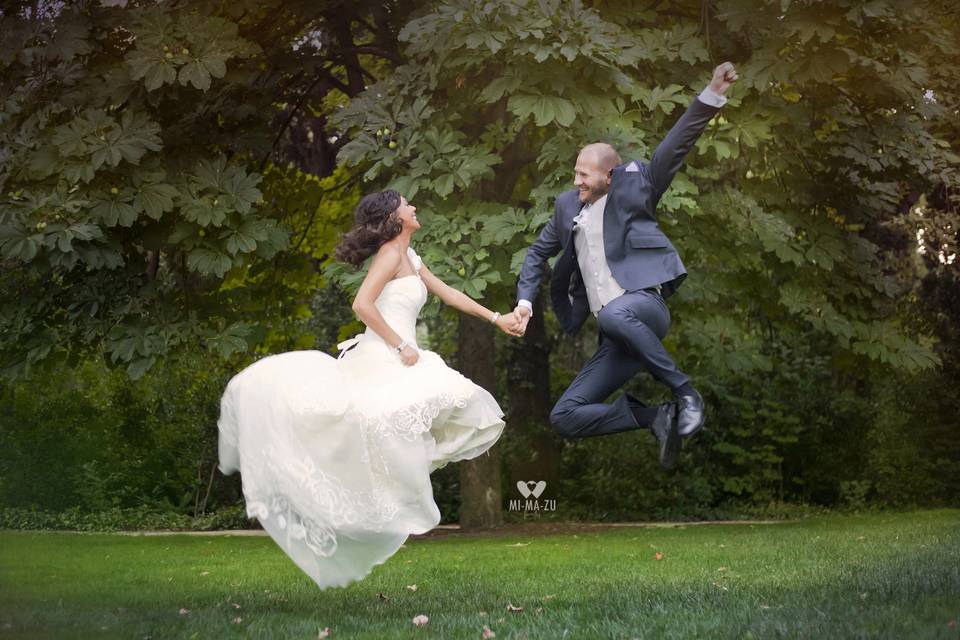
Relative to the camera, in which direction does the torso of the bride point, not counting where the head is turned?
to the viewer's right

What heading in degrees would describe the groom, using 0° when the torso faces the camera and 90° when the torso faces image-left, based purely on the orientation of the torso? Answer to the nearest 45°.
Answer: approximately 45°

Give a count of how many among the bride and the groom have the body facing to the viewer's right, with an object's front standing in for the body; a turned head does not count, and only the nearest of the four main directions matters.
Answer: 1

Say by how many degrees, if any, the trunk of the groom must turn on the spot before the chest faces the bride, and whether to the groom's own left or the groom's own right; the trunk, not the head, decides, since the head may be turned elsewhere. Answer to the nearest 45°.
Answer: approximately 45° to the groom's own right

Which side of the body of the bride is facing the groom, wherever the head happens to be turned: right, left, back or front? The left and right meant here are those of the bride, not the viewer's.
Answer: front

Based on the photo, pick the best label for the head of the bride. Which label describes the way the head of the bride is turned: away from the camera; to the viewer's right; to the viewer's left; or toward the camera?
to the viewer's right
